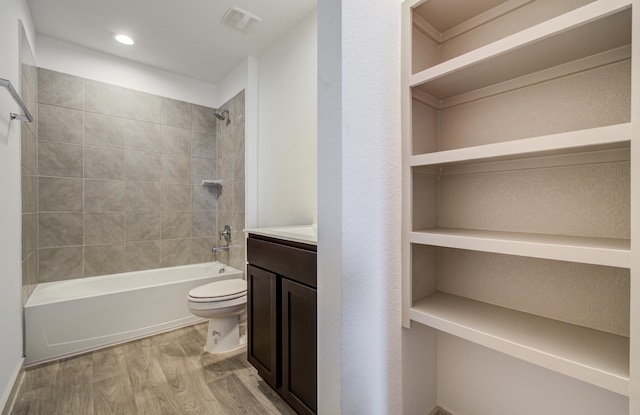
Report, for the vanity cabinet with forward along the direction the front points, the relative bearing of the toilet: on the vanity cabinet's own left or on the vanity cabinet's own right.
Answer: on the vanity cabinet's own right

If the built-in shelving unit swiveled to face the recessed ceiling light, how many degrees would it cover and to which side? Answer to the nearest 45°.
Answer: approximately 45° to its right

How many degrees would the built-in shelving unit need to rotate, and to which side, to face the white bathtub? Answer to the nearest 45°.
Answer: approximately 45° to its right

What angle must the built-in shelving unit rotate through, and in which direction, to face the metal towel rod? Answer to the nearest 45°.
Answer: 0° — it already faces it

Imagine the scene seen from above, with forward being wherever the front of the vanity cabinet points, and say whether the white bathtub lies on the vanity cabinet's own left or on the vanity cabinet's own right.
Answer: on the vanity cabinet's own right

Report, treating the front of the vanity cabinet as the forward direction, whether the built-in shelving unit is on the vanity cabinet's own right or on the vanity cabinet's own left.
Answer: on the vanity cabinet's own left

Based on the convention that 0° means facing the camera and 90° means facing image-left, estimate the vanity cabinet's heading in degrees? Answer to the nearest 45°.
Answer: approximately 45°
